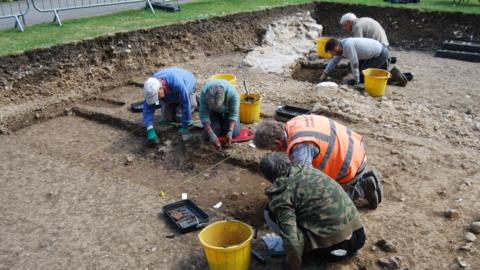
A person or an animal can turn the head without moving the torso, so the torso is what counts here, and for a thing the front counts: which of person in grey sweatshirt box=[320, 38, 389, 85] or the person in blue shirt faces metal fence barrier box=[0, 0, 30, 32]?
the person in grey sweatshirt

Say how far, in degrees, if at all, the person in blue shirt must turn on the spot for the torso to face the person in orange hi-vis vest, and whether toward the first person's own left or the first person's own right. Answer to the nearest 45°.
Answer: approximately 90° to the first person's own left

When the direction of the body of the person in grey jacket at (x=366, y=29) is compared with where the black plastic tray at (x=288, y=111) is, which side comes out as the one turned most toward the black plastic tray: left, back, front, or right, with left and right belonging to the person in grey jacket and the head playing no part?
left

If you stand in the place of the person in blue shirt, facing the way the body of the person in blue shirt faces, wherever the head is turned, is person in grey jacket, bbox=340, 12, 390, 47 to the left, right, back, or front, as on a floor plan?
back

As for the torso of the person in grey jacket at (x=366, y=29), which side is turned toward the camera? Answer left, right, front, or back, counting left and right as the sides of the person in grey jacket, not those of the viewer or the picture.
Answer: left

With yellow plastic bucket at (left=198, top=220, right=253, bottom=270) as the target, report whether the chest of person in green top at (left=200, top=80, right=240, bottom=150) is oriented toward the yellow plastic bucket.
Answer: yes

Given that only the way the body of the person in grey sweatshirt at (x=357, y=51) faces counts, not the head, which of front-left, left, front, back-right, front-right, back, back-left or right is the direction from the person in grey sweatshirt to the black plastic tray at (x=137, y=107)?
front-left

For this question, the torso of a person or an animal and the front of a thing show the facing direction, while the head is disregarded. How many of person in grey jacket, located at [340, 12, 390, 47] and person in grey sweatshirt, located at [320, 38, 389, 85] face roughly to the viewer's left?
2

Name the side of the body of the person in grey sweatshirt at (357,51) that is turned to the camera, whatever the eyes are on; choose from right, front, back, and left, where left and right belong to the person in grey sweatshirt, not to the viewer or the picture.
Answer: left

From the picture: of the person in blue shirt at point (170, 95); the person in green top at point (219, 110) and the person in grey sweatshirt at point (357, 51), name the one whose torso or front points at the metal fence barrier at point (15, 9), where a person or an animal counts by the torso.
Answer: the person in grey sweatshirt

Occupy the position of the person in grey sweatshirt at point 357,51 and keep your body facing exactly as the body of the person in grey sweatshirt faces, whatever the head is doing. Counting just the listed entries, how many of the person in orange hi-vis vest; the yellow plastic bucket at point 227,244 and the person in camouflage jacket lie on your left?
3

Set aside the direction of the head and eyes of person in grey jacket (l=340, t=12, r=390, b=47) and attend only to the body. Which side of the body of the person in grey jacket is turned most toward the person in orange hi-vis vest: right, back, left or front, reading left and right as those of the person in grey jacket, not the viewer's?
left

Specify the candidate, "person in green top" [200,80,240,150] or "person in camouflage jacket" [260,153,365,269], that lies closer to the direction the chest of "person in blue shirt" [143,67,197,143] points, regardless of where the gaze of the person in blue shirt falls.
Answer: the person in camouflage jacket
